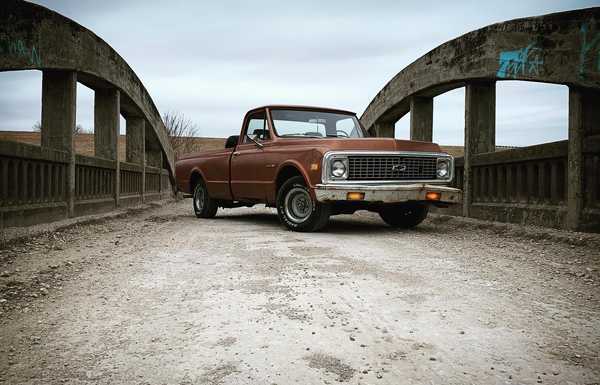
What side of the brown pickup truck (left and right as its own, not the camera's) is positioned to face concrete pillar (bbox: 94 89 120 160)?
back

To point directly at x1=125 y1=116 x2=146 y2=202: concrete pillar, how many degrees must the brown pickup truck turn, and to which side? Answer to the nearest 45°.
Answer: approximately 180°

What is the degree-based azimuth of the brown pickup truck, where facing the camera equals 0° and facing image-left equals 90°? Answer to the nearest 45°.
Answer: approximately 315°

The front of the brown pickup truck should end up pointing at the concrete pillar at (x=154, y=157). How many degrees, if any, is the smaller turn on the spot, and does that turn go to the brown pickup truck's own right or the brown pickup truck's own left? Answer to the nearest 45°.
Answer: approximately 180°
